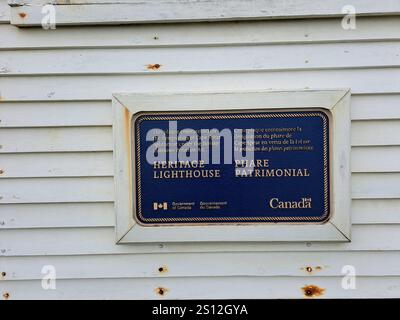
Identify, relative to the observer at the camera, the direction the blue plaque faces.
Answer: facing the viewer
